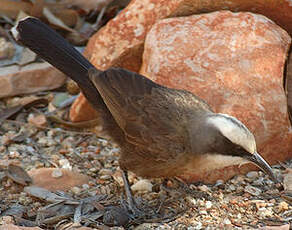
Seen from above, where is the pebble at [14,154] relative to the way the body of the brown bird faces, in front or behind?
behind

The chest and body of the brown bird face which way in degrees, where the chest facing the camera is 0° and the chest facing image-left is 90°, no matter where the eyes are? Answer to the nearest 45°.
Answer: approximately 270°

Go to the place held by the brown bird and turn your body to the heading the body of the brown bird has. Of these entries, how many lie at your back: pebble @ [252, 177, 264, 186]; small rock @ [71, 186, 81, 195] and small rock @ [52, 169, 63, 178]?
2

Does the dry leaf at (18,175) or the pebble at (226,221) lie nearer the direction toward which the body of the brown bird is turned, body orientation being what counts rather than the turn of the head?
the pebble

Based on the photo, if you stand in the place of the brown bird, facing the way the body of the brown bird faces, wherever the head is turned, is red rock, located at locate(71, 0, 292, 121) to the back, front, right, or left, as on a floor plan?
left

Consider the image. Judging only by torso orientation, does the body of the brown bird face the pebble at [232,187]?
yes

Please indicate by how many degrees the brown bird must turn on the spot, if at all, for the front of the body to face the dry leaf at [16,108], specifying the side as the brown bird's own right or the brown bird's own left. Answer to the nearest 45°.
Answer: approximately 135° to the brown bird's own left

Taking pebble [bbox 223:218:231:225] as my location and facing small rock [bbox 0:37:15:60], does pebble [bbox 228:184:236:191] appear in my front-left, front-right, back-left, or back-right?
front-right

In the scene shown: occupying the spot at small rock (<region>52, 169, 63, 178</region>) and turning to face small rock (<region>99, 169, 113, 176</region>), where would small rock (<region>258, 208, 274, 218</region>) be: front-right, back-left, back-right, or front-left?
front-right

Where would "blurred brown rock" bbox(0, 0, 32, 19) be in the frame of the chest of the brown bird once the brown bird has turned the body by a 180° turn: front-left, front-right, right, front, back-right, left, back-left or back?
front-right

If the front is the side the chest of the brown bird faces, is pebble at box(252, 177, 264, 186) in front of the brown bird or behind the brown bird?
in front

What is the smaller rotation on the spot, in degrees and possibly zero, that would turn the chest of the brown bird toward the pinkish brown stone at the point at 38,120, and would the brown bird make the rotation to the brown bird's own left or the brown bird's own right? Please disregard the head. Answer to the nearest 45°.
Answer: approximately 135° to the brown bird's own left

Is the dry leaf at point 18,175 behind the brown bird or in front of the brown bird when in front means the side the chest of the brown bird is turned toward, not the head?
behind

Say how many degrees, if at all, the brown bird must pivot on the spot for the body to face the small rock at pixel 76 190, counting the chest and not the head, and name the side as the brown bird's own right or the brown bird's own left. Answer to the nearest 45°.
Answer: approximately 180°

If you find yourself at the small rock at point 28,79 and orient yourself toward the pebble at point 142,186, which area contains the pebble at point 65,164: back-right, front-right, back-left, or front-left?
front-right
